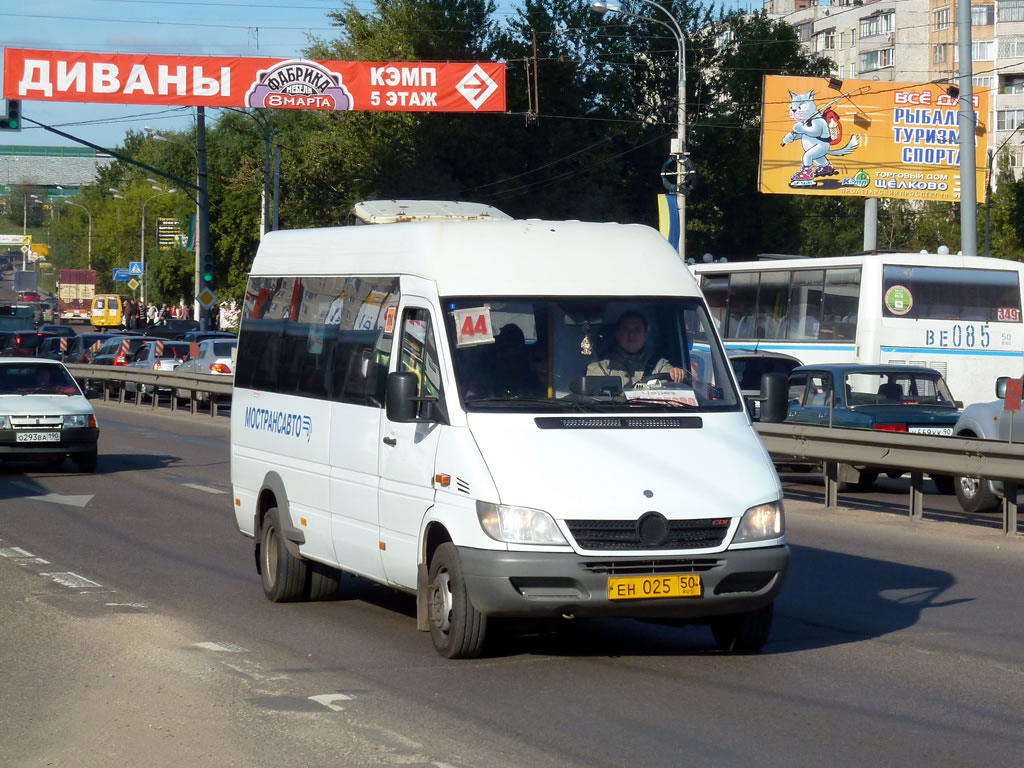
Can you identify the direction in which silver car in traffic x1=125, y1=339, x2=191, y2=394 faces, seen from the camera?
facing away from the viewer and to the left of the viewer

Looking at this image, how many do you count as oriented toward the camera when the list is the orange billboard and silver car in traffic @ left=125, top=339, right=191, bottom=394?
1

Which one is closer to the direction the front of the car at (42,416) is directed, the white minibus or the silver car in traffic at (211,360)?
the white minibus

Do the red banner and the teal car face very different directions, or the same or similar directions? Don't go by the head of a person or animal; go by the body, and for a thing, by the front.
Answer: very different directions

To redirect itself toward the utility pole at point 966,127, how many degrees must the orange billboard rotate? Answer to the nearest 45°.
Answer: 0° — it already faces it

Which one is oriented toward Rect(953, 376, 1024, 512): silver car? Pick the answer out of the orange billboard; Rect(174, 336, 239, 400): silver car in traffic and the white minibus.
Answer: the orange billboard

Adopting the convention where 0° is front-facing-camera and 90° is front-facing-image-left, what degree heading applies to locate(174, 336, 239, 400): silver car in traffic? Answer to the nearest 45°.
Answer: approximately 135°

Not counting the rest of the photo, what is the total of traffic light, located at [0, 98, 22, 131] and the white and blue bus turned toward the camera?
1

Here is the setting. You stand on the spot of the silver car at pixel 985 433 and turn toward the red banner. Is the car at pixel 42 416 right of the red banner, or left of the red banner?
left
